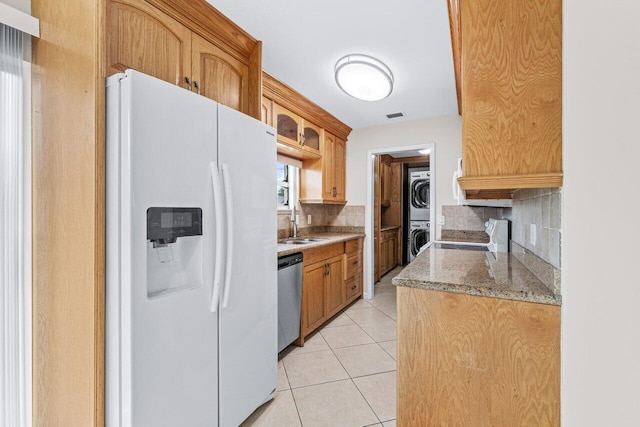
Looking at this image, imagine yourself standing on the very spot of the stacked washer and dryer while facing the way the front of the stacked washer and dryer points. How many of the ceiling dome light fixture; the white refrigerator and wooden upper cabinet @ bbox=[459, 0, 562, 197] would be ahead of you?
3

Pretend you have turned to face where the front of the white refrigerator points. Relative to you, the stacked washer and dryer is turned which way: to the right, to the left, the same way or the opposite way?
to the right

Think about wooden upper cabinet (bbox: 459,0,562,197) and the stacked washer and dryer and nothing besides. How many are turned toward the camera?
1

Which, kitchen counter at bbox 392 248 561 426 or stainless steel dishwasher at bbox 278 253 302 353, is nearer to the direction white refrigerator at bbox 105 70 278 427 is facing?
the kitchen counter

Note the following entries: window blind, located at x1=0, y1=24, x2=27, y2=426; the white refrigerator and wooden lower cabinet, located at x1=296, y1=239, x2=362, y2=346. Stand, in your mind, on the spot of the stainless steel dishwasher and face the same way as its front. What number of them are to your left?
1

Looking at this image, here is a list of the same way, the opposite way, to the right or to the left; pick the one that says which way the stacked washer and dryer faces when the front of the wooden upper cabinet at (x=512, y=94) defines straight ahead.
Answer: to the left

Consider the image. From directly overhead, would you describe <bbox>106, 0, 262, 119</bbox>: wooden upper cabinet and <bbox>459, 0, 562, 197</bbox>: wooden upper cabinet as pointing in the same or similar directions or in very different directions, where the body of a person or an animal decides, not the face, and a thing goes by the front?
very different directions

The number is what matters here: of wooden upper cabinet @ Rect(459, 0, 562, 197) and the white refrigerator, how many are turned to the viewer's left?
1

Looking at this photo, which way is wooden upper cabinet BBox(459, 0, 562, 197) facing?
to the viewer's left

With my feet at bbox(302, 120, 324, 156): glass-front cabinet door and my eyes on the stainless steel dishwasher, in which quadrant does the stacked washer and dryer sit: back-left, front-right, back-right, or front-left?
back-left

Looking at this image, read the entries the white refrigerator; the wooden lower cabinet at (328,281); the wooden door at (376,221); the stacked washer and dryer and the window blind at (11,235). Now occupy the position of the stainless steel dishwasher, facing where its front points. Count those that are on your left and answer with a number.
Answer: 3
